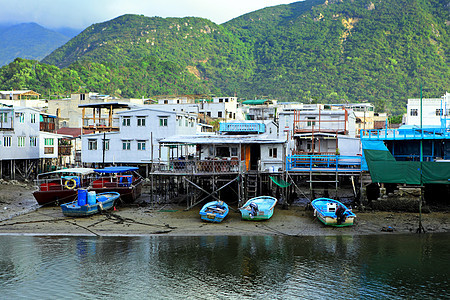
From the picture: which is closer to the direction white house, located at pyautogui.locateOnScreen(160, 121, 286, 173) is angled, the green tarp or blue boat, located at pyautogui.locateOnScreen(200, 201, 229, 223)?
the blue boat

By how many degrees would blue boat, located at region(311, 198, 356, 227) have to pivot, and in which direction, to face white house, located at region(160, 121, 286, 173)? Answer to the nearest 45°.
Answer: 0° — it already faces it

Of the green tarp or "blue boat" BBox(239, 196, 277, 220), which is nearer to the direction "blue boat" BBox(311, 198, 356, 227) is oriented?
the blue boat

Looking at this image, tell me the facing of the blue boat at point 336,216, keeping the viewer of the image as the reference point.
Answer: facing away from the viewer and to the left of the viewer

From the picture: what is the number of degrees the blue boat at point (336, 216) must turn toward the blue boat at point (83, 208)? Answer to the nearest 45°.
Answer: approximately 45° to its left
